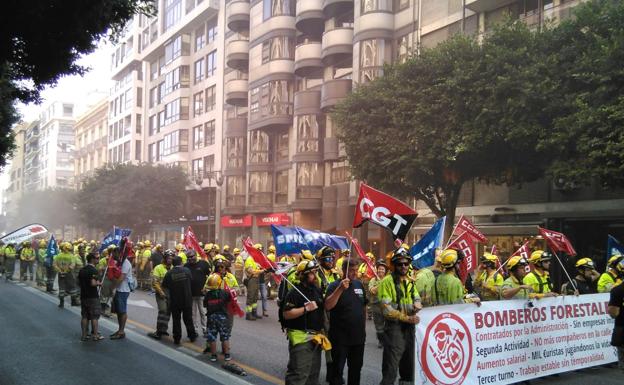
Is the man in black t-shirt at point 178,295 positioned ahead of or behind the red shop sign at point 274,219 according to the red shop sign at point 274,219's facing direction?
ahead

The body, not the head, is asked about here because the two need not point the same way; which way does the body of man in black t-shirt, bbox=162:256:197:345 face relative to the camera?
away from the camera

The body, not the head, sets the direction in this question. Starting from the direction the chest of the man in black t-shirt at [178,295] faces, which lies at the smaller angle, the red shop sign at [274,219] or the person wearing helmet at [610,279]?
the red shop sign

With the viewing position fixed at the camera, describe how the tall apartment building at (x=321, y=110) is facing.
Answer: facing the viewer and to the left of the viewer

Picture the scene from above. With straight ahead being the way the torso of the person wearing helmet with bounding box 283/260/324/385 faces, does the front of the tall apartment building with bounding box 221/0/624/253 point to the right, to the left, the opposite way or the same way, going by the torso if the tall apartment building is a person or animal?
to the right

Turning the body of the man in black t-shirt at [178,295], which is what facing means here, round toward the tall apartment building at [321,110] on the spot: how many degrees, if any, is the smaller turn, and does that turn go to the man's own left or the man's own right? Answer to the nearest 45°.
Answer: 0° — they already face it
